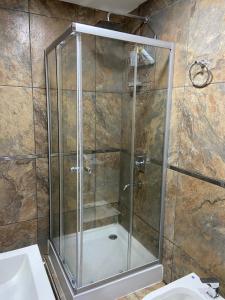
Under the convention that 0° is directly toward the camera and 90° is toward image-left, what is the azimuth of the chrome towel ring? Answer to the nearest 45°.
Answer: approximately 45°

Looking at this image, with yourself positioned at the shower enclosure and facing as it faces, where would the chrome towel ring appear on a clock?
The chrome towel ring is roughly at 10 o'clock from the shower enclosure.

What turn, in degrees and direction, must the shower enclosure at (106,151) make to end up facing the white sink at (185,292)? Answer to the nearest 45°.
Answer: approximately 45° to its left

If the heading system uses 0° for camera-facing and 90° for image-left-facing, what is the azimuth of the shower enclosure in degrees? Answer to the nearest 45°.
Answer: approximately 0°
